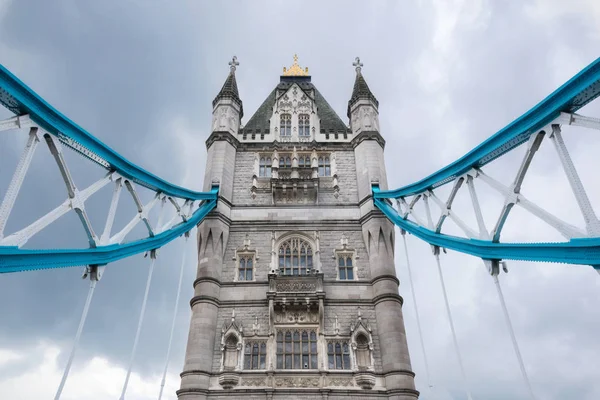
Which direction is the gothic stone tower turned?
toward the camera
